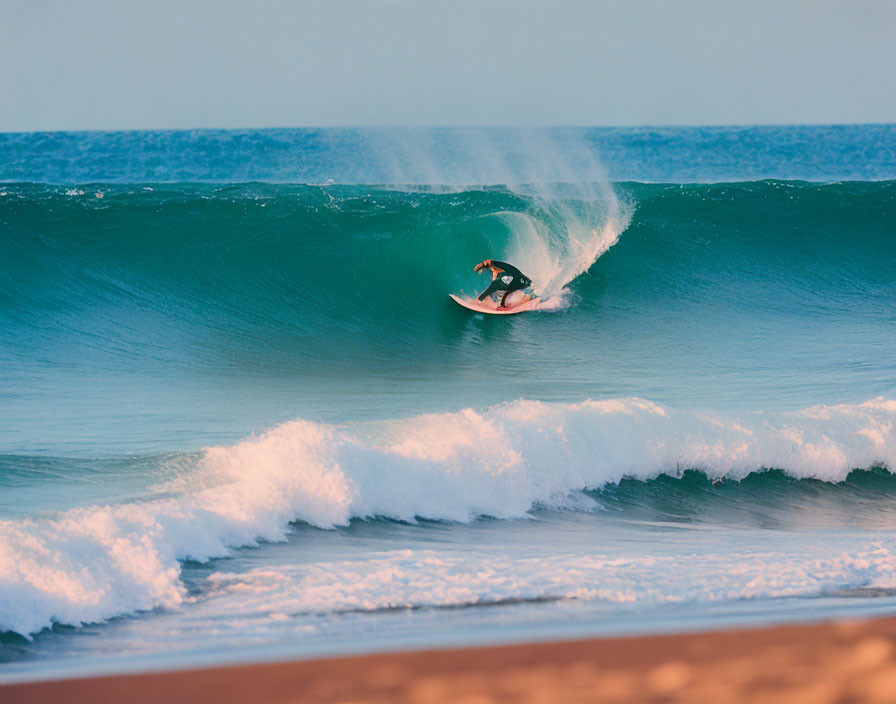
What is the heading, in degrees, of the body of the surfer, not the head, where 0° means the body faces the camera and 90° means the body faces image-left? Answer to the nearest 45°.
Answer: approximately 90°

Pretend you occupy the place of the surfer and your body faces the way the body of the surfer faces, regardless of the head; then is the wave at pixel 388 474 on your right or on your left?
on your left
